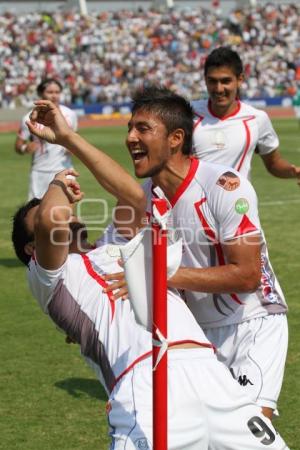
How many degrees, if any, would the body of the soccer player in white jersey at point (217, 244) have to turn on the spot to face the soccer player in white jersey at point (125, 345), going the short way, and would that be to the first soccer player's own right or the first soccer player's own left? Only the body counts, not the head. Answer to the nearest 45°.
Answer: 0° — they already face them

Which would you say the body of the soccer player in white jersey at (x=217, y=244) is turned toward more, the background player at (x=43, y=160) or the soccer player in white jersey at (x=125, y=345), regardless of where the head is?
the soccer player in white jersey

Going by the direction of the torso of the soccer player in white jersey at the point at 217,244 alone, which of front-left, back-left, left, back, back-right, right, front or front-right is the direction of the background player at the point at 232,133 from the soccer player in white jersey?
back-right

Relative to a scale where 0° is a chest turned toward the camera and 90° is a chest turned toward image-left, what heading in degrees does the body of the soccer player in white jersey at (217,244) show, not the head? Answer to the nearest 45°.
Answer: approximately 45°

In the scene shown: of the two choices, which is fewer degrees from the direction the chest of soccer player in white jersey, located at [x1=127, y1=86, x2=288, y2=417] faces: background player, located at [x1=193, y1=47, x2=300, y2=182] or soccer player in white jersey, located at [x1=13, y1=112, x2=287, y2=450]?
the soccer player in white jersey

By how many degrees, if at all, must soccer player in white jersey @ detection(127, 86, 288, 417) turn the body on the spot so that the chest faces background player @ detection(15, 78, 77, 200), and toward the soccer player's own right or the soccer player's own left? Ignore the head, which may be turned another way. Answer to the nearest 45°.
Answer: approximately 135° to the soccer player's own right

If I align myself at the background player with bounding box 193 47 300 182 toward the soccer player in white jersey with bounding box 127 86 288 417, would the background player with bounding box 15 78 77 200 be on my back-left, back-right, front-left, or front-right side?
back-right
